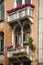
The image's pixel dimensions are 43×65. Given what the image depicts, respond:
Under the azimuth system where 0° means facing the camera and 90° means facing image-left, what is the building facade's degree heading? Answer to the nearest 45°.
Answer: approximately 45°
